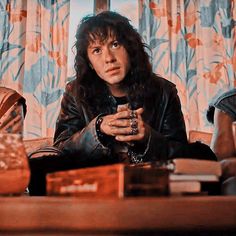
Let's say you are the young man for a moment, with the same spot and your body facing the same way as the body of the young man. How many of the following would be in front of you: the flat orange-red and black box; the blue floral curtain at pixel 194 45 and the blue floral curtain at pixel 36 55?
1

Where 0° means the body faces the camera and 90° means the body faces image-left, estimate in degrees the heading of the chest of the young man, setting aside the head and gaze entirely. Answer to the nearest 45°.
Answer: approximately 0°

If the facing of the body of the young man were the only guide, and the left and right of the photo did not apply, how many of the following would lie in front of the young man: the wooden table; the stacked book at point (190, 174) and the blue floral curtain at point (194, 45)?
2

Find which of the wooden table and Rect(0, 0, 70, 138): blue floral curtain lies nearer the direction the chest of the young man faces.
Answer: the wooden table

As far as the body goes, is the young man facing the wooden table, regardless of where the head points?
yes

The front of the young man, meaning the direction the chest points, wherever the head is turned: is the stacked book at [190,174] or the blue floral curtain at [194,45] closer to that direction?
the stacked book

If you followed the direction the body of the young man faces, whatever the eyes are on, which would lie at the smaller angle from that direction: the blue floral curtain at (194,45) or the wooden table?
the wooden table

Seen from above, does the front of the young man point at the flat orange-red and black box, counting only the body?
yes

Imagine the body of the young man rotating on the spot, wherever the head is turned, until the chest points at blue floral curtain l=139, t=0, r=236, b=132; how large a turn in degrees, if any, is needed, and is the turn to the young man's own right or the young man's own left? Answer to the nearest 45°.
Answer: approximately 135° to the young man's own left

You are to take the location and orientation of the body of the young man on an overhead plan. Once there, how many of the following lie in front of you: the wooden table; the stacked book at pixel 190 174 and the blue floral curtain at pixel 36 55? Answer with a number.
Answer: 2
